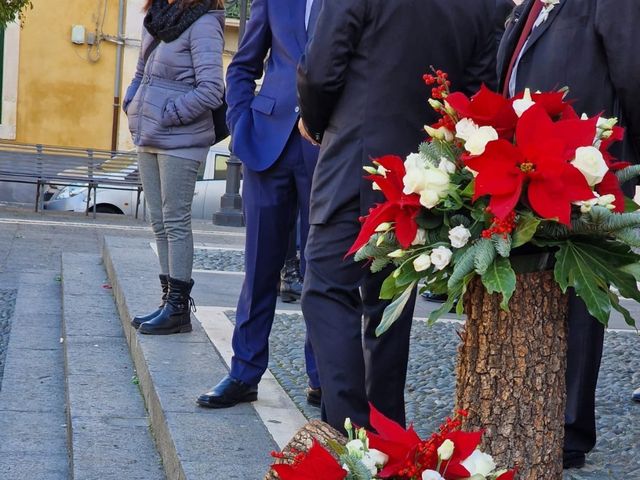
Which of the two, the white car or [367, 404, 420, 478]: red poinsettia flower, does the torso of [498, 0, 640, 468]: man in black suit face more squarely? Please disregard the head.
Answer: the red poinsettia flower

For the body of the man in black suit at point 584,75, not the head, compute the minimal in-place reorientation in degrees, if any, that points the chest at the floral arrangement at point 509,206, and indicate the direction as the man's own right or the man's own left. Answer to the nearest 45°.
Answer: approximately 45° to the man's own left

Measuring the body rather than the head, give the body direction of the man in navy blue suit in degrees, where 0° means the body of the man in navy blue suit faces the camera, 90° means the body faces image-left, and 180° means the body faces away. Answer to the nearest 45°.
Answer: approximately 0°
